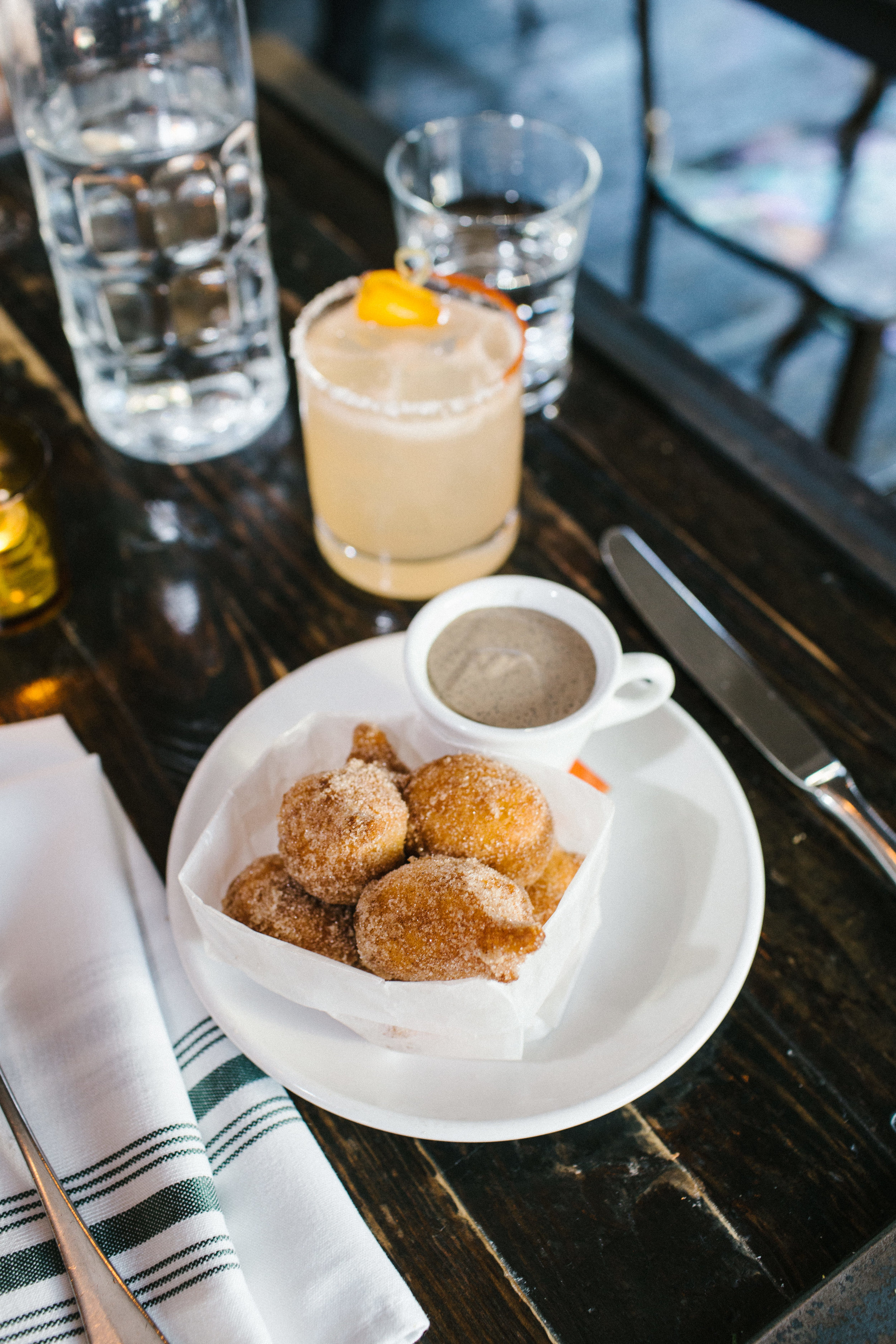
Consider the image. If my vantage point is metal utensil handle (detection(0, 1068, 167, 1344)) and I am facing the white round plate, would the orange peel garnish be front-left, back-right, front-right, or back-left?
front-left
